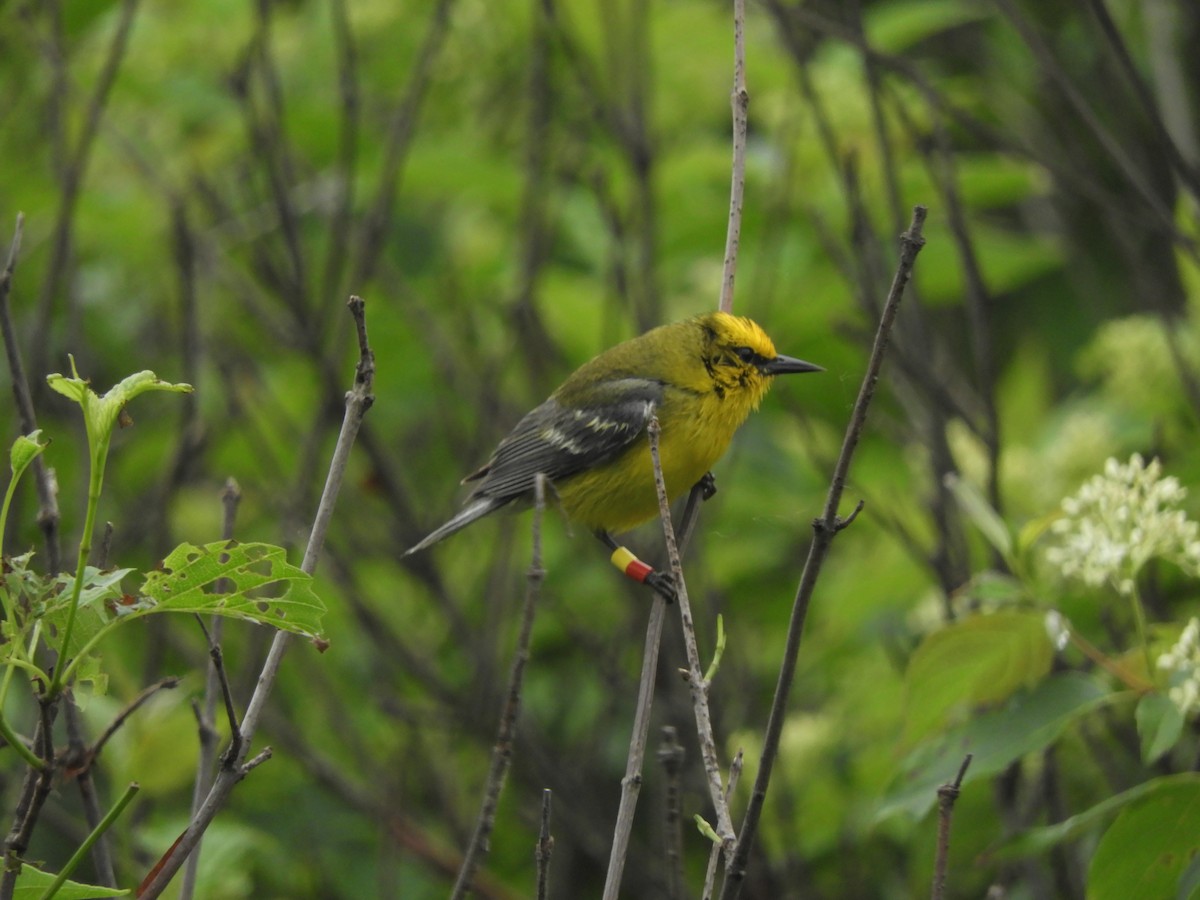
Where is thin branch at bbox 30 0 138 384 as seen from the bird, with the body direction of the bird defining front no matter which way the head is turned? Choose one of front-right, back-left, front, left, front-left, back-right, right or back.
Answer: back

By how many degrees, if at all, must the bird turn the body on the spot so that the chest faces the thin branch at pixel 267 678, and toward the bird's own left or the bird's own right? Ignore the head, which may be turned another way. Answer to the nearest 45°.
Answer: approximately 180°

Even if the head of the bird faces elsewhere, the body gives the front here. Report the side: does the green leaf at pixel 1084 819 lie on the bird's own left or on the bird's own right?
on the bird's own right

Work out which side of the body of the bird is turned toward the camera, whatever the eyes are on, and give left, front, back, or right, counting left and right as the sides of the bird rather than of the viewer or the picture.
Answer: right
